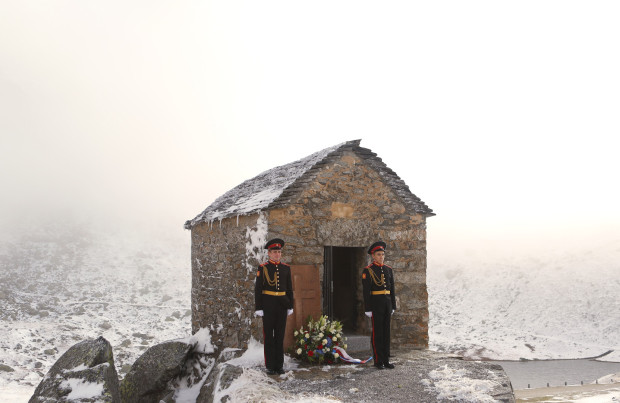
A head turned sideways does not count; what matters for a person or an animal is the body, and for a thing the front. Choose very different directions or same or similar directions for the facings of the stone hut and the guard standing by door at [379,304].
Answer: same or similar directions

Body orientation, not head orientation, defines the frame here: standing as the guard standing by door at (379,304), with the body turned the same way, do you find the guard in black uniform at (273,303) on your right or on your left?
on your right

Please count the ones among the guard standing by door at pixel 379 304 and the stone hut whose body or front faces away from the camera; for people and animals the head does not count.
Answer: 0

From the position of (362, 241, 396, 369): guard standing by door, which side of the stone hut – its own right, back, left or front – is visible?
front

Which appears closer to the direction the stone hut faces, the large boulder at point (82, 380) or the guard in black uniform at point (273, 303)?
the guard in black uniform

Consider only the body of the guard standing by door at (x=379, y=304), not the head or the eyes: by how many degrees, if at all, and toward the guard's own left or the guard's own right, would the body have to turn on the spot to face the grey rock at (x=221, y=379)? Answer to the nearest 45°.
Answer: approximately 90° to the guard's own right

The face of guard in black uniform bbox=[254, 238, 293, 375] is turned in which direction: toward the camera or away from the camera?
toward the camera

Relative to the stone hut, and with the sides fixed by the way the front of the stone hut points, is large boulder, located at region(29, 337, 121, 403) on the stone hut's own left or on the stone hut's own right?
on the stone hut's own right

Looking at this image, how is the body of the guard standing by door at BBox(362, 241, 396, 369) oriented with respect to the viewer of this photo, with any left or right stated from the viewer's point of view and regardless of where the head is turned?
facing the viewer and to the right of the viewer

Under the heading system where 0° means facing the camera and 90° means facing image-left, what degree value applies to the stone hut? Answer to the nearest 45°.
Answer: approximately 315°

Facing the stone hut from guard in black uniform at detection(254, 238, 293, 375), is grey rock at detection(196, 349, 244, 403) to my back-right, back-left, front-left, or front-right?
back-left

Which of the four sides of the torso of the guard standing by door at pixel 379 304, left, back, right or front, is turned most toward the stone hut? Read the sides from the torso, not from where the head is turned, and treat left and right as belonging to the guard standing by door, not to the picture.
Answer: back
